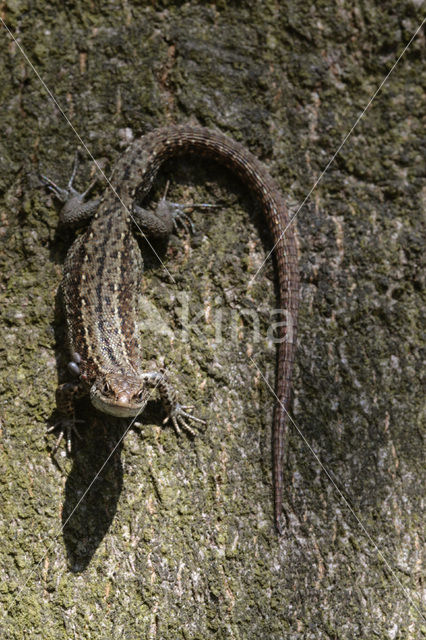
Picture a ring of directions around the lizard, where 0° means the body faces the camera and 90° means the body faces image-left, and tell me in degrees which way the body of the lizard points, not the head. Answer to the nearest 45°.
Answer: approximately 0°
